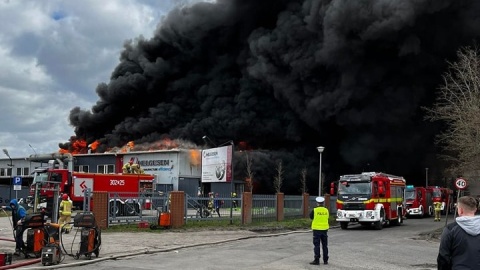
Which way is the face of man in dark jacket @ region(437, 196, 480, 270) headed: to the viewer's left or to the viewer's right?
to the viewer's left

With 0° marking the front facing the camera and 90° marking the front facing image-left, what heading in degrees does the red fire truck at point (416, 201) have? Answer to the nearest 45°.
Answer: approximately 45°

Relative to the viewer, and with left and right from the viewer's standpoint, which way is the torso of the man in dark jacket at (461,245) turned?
facing away from the viewer and to the left of the viewer

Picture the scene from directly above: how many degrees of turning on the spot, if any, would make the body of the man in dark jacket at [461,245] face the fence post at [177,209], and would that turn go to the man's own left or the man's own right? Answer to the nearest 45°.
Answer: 0° — they already face it

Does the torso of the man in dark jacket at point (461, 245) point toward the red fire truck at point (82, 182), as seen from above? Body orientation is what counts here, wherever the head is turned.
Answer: no
